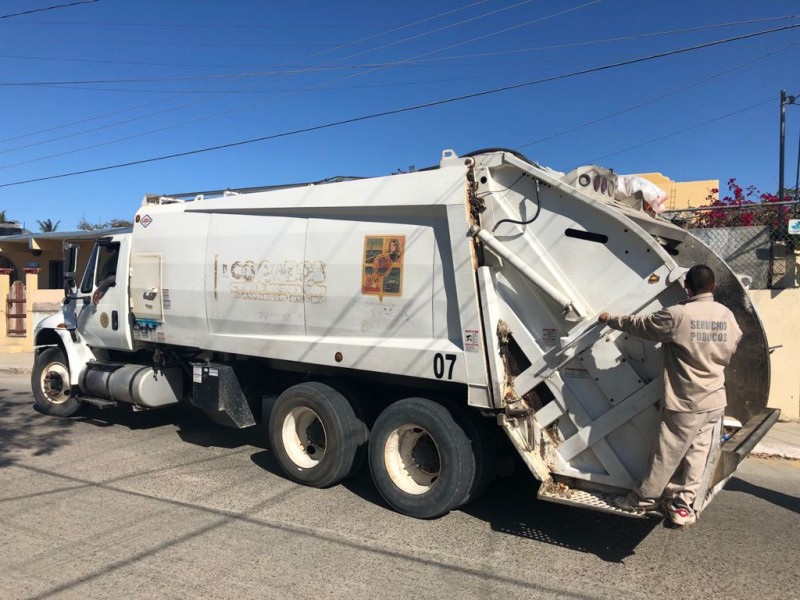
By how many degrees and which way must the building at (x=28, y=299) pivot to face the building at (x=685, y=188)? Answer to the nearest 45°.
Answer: approximately 90° to its left

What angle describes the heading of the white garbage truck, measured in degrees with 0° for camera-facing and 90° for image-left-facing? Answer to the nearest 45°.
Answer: approximately 135°

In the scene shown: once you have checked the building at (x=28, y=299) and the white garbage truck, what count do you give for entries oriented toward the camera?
1

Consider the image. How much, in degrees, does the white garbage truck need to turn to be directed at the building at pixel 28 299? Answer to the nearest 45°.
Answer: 0° — it already faces it

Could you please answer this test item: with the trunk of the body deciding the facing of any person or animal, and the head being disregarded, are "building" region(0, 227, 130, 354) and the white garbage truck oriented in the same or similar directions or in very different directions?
very different directions

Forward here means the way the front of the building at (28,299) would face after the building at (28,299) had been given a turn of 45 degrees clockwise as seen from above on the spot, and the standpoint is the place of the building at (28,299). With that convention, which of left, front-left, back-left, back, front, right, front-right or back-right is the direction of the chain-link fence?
left

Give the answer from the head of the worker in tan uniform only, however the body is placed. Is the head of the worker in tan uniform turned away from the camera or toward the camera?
away from the camera

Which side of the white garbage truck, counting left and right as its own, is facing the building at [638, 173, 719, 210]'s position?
right
